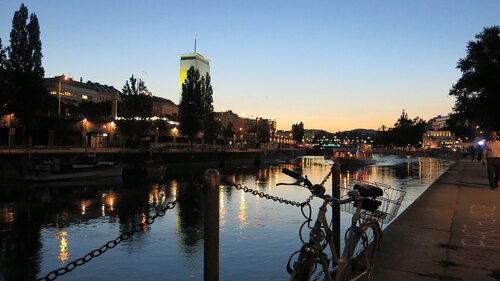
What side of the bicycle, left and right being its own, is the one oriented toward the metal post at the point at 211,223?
front

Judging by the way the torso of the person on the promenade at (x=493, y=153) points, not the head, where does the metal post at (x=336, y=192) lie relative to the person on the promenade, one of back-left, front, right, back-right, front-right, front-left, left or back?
front

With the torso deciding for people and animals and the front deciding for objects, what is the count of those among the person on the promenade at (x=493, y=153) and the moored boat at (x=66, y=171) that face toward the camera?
1

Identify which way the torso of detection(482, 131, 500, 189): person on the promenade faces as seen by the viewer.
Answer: toward the camera

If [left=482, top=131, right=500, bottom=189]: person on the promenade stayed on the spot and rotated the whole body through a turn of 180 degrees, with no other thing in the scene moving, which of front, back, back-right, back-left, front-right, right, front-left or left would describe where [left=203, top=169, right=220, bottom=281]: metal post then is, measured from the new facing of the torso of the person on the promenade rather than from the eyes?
back

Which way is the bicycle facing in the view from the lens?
facing the viewer and to the left of the viewer
